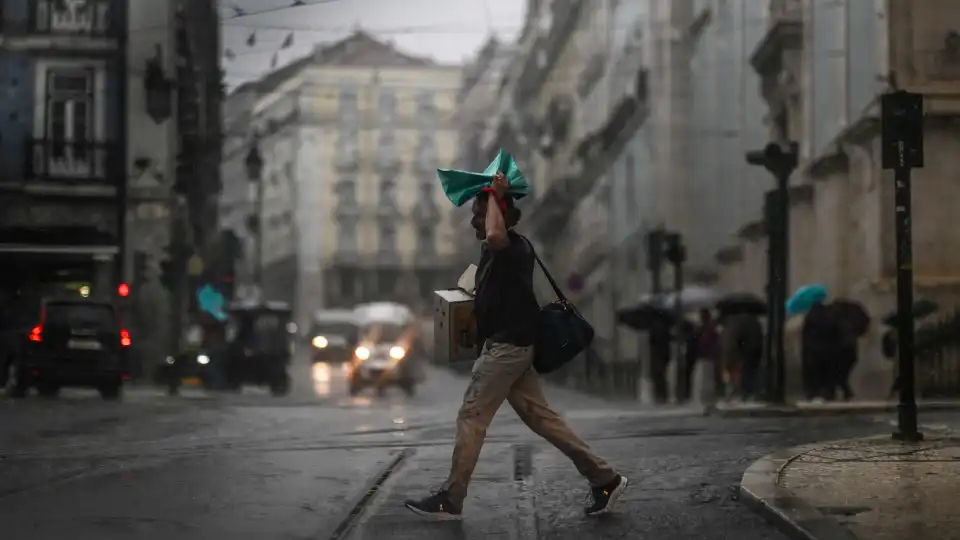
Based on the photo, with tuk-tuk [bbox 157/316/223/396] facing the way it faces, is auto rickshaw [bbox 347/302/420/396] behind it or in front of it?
behind

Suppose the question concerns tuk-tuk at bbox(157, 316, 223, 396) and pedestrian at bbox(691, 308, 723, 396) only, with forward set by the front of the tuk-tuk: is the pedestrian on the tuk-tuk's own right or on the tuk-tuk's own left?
on the tuk-tuk's own left

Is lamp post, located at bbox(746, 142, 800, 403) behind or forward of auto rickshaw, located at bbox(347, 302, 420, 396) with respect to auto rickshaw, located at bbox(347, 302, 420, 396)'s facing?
forward

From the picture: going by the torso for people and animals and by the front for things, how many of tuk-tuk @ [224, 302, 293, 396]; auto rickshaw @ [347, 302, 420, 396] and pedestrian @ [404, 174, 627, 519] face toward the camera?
1

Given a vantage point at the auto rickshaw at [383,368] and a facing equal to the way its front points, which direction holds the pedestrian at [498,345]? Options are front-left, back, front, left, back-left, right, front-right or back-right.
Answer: front

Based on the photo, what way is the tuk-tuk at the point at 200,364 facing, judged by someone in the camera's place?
facing the viewer and to the left of the viewer

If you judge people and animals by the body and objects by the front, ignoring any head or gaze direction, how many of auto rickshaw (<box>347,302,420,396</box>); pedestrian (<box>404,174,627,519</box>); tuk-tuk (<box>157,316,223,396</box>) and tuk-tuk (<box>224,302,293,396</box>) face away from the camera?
1

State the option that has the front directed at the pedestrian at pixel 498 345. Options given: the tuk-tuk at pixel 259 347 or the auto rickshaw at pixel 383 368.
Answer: the auto rickshaw

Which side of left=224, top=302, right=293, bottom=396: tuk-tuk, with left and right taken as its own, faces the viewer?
back

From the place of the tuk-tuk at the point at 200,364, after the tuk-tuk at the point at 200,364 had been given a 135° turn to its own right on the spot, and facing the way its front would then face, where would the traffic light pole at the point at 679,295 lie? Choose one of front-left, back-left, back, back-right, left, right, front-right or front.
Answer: back-right

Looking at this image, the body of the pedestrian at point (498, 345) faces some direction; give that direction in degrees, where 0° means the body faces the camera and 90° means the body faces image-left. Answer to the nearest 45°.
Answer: approximately 90°

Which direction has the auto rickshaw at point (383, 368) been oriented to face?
toward the camera

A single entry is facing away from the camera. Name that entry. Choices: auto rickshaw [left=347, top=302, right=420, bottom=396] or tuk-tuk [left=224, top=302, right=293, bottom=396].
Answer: the tuk-tuk
